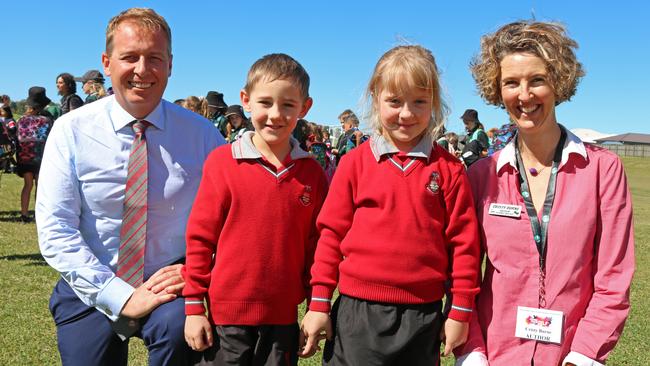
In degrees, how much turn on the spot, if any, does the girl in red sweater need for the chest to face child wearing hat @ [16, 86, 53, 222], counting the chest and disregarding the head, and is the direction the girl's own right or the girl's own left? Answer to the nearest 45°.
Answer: approximately 135° to the girl's own right

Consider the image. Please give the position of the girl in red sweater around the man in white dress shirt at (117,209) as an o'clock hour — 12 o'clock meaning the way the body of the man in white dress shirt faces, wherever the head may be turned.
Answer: The girl in red sweater is roughly at 10 o'clock from the man in white dress shirt.

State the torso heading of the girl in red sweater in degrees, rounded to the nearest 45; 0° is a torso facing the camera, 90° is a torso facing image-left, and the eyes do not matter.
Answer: approximately 0°

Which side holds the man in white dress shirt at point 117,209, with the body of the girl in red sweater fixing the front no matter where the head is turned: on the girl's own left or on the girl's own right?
on the girl's own right

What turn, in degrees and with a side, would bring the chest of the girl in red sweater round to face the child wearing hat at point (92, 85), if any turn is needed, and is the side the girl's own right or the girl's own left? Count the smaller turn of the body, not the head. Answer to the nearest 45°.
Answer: approximately 135° to the girl's own right

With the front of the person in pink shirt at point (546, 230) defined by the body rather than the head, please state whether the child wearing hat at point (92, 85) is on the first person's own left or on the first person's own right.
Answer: on the first person's own right

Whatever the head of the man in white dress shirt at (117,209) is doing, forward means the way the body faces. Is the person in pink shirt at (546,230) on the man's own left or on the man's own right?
on the man's own left

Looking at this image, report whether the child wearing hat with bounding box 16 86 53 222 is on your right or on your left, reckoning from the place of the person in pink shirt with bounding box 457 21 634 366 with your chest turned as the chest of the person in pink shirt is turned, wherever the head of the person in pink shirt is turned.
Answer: on your right

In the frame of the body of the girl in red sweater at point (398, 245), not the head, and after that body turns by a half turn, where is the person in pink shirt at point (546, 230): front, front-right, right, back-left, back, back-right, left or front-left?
right
